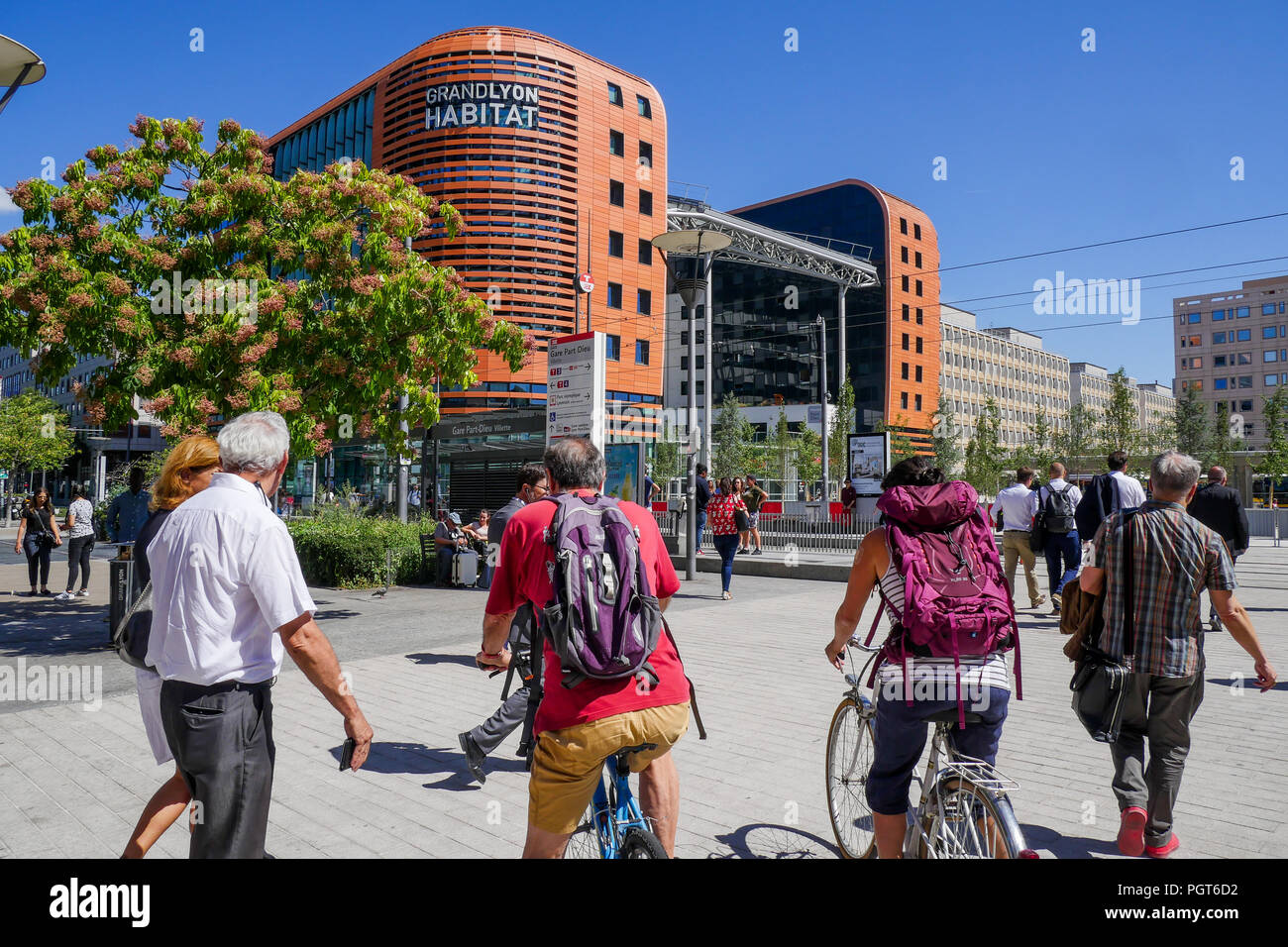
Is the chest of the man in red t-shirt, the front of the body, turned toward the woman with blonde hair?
no

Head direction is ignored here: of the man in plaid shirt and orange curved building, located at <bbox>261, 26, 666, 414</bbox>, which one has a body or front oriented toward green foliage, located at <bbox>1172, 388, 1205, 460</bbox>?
the man in plaid shirt

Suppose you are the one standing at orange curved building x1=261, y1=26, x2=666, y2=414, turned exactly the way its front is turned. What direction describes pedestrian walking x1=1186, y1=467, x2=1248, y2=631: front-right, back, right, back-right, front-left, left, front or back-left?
front

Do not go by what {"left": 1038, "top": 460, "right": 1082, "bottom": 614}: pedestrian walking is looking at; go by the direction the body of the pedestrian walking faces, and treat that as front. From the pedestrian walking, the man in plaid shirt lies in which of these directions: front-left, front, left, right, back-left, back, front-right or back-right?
back

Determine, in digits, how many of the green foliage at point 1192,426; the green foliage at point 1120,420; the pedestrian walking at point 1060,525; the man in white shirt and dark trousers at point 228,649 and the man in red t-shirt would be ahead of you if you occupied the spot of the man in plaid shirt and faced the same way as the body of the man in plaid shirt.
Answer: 3

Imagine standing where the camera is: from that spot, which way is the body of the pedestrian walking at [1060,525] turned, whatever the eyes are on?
away from the camera

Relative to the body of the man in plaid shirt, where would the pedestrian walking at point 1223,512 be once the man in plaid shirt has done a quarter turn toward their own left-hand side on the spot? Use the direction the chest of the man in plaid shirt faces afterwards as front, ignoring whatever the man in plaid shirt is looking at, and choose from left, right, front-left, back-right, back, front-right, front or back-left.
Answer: right

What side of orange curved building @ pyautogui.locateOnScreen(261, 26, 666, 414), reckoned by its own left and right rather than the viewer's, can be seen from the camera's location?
front

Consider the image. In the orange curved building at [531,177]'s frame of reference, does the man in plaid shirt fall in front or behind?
in front

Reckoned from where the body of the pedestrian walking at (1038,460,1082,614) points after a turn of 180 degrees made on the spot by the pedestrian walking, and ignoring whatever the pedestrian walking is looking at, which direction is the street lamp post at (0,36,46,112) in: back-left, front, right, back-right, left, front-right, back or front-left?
front-right

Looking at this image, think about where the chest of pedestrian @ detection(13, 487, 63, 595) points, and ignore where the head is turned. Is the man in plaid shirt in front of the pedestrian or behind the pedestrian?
in front

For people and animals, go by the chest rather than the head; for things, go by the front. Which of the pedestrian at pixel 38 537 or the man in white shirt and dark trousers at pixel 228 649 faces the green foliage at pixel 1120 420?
the man in white shirt and dark trousers

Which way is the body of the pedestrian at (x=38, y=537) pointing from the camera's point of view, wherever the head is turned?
toward the camera

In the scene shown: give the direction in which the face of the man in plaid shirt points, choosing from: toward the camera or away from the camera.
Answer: away from the camera

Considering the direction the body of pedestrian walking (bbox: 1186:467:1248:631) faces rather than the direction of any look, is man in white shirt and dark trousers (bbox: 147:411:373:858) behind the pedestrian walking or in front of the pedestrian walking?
behind

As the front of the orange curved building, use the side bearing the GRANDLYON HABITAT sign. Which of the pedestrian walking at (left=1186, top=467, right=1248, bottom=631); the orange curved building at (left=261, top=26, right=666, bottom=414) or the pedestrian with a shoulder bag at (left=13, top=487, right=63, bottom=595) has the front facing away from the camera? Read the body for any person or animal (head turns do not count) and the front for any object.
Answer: the pedestrian walking at (left=1186, top=467, right=1248, bottom=631)
